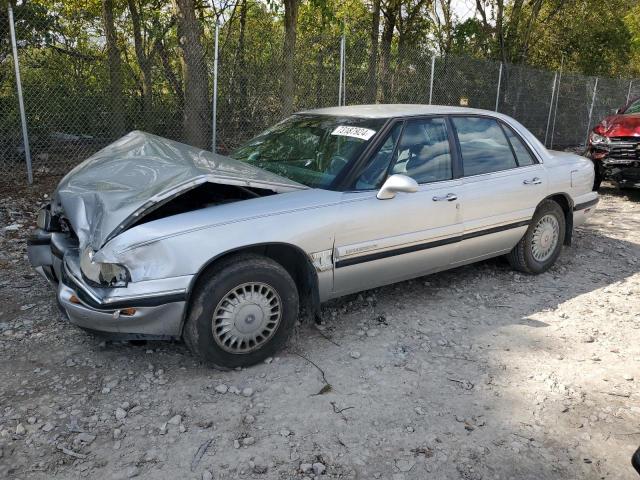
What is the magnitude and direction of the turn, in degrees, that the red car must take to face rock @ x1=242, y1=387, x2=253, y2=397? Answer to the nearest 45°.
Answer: approximately 45° to its left

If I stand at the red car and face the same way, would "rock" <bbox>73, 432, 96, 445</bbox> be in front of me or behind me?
in front

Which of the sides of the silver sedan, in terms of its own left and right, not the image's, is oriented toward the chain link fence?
right

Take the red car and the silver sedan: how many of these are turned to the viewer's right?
0

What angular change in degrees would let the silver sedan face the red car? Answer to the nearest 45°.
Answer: approximately 180°

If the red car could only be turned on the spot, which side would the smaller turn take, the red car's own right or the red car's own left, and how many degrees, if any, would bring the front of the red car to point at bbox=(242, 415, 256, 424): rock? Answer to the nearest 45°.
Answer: approximately 45° to the red car's own left

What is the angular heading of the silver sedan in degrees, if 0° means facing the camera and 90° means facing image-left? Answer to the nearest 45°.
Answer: approximately 45°

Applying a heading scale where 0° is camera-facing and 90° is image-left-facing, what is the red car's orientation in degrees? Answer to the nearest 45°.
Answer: approximately 45°
